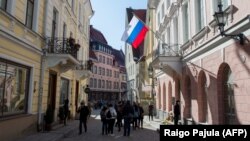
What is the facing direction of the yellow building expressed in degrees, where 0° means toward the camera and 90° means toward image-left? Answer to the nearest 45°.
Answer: approximately 315°

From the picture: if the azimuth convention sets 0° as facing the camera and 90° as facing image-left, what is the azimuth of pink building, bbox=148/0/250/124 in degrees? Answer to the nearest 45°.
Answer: approximately 45°

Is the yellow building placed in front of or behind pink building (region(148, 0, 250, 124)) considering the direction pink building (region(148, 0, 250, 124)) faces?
in front

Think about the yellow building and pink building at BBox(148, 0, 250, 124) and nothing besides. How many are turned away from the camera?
0

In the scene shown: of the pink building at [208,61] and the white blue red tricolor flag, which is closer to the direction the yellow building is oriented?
the pink building

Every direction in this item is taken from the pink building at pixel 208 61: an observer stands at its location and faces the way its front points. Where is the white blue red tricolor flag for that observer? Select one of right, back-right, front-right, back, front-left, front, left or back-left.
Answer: right

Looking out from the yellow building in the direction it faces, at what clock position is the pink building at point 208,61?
The pink building is roughly at 11 o'clock from the yellow building.

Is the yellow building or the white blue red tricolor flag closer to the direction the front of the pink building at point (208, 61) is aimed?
the yellow building
